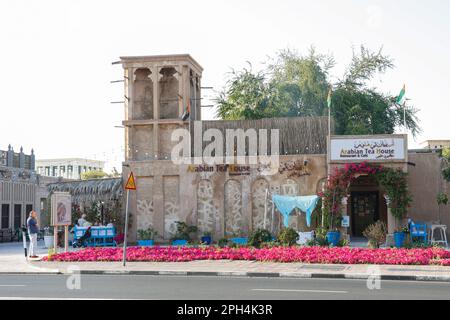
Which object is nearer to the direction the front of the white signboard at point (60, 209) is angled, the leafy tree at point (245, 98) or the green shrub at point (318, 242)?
the green shrub

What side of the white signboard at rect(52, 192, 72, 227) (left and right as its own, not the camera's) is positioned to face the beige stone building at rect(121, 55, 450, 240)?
left

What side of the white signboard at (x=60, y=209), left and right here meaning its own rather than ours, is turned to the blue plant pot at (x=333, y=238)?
left

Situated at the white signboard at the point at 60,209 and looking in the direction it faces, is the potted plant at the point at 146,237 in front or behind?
behind

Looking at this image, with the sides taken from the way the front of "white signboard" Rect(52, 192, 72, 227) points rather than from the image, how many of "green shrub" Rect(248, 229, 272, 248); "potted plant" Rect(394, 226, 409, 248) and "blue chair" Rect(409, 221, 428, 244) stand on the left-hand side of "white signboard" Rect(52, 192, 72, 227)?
3

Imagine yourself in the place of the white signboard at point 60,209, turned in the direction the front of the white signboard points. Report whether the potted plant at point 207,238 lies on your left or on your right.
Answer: on your left

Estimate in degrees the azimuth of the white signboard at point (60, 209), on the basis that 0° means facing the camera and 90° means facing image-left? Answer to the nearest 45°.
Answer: approximately 0°

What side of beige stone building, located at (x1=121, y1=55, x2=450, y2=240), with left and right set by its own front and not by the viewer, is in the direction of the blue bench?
right

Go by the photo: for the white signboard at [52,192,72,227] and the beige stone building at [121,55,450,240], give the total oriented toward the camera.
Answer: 2

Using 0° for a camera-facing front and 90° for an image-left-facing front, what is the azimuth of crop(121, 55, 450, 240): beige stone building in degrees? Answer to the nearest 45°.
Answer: approximately 0°

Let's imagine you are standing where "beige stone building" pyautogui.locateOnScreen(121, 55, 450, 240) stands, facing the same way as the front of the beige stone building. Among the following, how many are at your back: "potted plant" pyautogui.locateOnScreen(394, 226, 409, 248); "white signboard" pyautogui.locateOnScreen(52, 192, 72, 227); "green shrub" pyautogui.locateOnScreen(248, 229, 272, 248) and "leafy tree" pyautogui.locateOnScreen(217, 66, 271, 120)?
1

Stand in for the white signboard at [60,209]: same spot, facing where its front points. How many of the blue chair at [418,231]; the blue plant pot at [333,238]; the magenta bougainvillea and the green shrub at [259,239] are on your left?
4

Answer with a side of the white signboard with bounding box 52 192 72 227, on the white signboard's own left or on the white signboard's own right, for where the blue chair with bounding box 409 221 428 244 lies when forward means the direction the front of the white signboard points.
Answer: on the white signboard's own left

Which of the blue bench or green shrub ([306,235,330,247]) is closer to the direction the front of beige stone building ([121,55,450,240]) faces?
the green shrub
